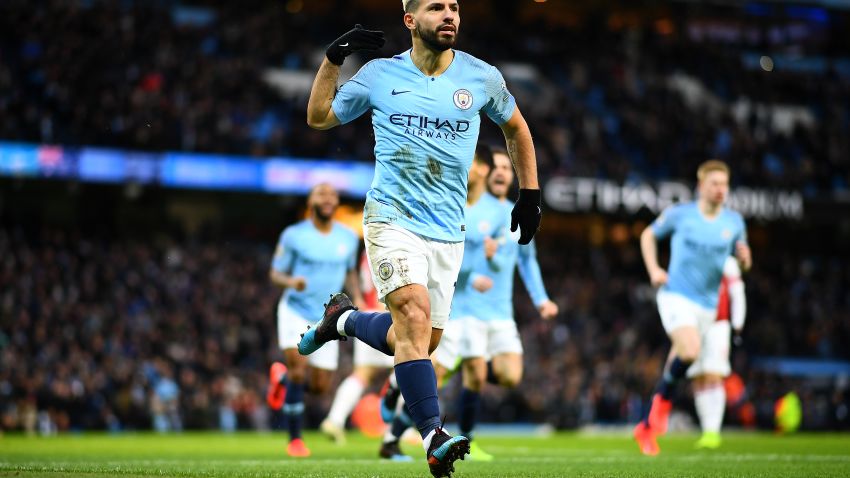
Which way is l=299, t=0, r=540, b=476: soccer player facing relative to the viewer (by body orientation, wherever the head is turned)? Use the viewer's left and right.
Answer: facing the viewer and to the right of the viewer

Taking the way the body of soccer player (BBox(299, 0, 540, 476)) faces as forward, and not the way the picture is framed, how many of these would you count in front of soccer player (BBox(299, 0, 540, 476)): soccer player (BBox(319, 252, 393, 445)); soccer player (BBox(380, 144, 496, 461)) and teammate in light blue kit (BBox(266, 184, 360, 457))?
0

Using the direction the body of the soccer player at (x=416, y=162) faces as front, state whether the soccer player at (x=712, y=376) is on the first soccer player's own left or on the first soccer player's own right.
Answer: on the first soccer player's own left

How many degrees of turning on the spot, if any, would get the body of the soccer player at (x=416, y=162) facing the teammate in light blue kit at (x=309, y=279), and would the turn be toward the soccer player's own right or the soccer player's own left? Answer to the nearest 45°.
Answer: approximately 135° to the soccer player's own left

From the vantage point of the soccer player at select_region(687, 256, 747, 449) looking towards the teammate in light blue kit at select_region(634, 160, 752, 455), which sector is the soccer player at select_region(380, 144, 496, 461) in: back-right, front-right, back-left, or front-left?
front-right

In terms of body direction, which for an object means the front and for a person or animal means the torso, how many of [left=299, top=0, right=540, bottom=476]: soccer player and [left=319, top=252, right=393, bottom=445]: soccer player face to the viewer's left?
0

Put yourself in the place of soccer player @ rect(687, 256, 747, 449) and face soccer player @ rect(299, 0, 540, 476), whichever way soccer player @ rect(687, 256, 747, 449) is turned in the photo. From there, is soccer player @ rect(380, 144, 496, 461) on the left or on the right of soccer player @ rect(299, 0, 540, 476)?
right

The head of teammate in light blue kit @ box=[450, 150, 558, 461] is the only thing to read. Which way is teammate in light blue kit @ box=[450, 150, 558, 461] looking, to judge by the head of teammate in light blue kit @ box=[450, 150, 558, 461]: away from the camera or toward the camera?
toward the camera
